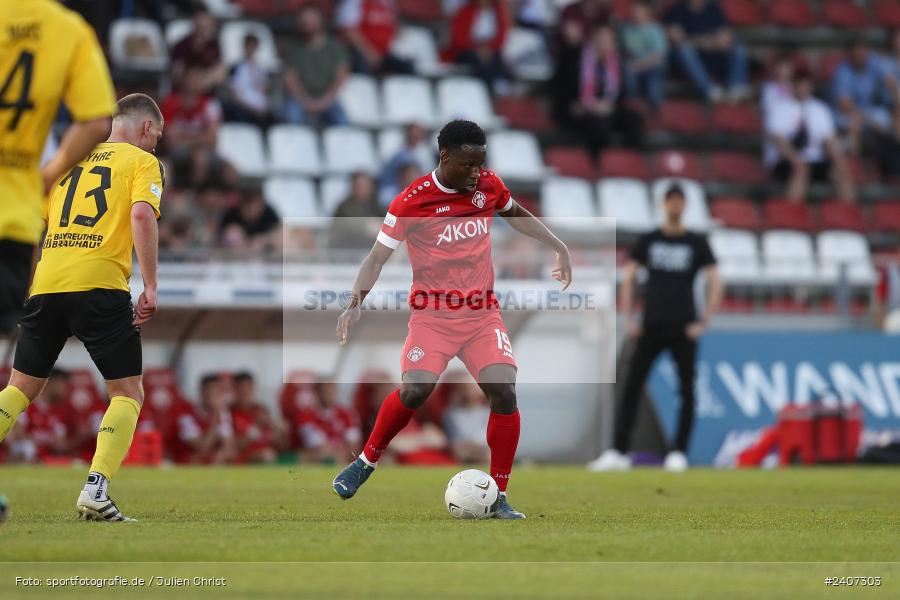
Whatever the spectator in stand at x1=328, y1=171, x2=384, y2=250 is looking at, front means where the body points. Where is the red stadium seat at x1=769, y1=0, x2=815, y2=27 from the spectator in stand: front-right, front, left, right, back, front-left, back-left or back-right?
back-left

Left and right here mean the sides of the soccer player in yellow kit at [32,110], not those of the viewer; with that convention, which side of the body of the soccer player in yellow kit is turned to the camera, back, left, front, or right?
back

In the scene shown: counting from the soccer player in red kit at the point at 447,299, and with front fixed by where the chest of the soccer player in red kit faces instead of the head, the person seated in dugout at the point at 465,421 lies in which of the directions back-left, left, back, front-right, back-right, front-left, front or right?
back

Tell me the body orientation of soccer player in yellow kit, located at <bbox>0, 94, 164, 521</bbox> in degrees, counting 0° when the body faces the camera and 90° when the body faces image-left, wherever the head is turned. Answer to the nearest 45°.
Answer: approximately 225°

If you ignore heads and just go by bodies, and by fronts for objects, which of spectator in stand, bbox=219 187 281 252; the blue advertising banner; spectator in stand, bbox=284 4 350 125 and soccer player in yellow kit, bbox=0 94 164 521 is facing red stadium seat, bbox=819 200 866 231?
the soccer player in yellow kit
